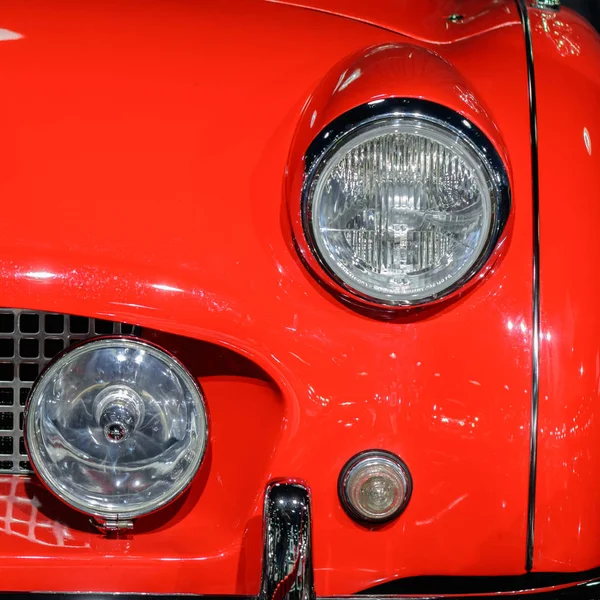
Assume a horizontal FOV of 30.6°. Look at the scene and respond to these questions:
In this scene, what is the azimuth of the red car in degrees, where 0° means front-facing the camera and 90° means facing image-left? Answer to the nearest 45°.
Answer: approximately 0°
